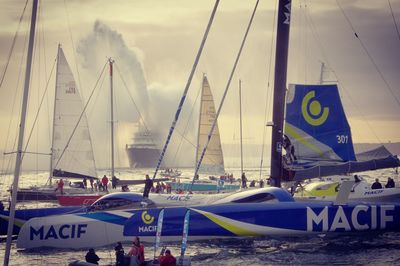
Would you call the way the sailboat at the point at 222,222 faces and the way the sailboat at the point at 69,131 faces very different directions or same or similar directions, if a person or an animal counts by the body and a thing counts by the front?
same or similar directions

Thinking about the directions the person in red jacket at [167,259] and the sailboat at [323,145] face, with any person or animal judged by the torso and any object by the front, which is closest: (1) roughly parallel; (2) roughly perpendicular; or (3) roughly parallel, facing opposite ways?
roughly perpendicular

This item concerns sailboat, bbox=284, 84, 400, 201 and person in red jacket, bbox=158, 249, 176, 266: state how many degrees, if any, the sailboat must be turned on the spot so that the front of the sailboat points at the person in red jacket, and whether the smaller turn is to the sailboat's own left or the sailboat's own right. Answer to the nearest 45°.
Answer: approximately 90° to the sailboat's own left

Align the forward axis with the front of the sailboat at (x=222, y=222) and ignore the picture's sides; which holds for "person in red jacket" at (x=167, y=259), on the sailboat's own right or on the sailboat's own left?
on the sailboat's own left

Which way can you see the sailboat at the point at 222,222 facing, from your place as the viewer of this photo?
facing to the left of the viewer

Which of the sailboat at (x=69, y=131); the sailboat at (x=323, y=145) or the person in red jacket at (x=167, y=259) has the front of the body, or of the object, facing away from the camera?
the person in red jacket

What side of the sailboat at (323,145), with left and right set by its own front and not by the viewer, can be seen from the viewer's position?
left

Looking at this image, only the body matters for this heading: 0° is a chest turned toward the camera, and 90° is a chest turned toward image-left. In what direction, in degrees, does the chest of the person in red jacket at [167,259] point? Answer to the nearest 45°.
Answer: approximately 180°

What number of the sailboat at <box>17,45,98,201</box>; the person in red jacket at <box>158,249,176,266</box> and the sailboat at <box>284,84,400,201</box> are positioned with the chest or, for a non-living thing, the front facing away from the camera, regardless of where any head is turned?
1

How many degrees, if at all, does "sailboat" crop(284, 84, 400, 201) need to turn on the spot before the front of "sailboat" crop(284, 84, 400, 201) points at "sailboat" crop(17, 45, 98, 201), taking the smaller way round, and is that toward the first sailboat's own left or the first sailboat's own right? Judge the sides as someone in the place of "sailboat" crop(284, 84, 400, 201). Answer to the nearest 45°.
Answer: approximately 45° to the first sailboat's own right

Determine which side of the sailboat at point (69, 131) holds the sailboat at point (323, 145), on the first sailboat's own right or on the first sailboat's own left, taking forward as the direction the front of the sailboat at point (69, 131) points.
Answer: on the first sailboat's own left

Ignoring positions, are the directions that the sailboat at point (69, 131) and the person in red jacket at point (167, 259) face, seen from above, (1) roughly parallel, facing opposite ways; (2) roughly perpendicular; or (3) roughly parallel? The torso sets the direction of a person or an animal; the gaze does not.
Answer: roughly perpendicular

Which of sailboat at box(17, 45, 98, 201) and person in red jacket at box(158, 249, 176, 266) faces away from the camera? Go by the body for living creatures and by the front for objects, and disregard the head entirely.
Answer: the person in red jacket
